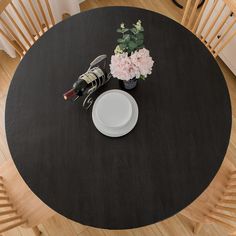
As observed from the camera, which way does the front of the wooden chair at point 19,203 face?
facing away from the viewer and to the right of the viewer

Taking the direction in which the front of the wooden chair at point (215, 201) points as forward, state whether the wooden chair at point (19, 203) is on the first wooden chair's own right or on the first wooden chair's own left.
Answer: on the first wooden chair's own left

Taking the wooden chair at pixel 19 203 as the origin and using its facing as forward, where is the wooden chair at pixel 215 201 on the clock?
the wooden chair at pixel 215 201 is roughly at 2 o'clock from the wooden chair at pixel 19 203.

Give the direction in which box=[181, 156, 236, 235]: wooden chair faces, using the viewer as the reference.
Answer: facing away from the viewer and to the left of the viewer
